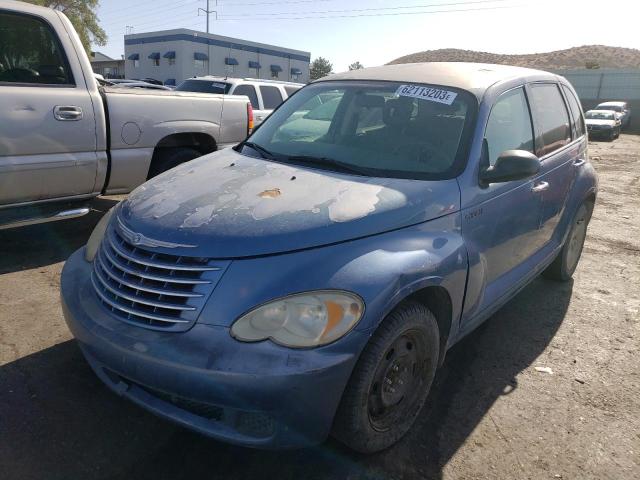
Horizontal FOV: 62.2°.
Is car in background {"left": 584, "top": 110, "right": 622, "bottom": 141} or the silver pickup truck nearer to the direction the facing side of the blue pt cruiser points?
the silver pickup truck

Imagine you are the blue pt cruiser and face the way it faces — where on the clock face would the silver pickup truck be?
The silver pickup truck is roughly at 3 o'clock from the blue pt cruiser.

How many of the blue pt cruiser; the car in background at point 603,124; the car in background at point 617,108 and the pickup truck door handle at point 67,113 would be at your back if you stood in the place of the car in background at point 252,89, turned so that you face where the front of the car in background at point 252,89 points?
2

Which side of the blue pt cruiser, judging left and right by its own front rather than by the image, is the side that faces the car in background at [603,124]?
back

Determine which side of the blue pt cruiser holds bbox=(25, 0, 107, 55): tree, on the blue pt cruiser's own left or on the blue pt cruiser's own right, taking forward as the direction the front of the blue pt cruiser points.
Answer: on the blue pt cruiser's own right

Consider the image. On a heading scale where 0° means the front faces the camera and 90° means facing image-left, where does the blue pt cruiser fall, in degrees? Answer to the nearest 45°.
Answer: approximately 45°

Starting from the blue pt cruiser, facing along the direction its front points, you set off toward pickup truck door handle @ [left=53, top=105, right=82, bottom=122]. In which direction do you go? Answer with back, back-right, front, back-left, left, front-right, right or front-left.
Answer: right

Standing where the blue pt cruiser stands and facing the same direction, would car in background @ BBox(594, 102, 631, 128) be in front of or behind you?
behind
